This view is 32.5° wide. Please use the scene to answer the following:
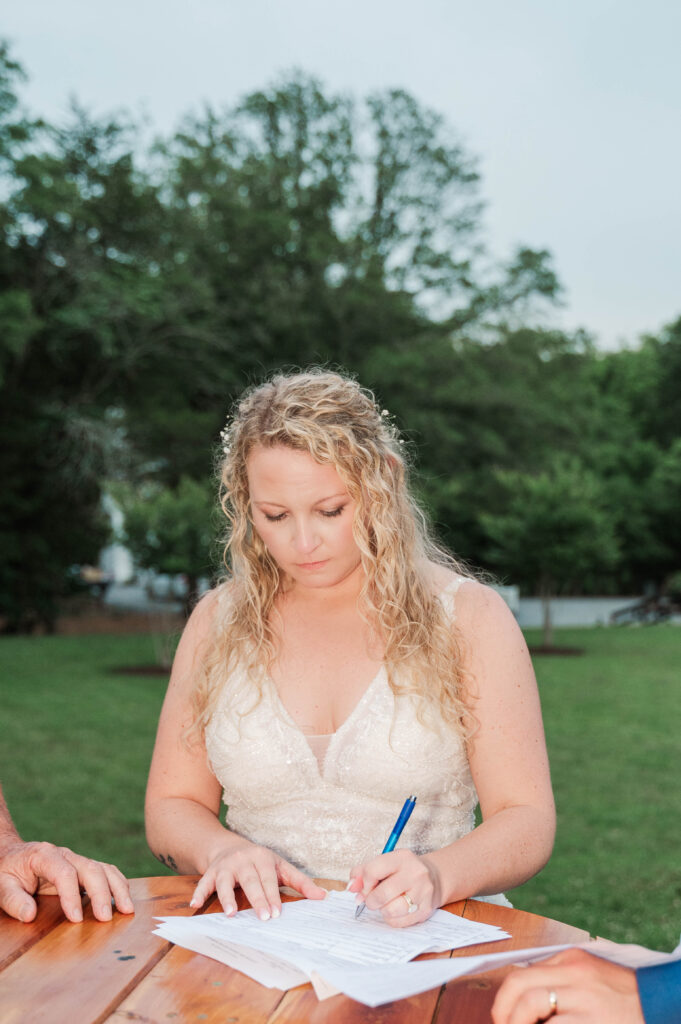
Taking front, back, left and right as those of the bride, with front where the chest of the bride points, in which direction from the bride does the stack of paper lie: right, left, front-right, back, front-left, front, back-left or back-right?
front

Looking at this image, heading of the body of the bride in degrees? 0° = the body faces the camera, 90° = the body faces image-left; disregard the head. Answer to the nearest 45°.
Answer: approximately 0°

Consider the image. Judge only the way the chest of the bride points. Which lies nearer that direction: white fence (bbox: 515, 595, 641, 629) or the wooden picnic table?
the wooden picnic table

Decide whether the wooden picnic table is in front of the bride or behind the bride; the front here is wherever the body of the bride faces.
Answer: in front

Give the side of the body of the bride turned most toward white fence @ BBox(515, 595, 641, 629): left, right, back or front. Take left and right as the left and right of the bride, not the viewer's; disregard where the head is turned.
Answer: back
